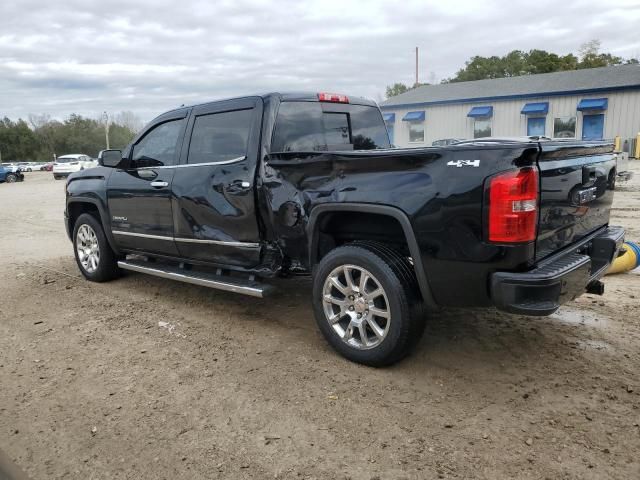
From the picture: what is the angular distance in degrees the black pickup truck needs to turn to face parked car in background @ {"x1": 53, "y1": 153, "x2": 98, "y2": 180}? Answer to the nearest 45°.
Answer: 0° — it already faces it

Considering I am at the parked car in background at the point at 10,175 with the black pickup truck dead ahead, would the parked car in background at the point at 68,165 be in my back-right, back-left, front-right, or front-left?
front-left

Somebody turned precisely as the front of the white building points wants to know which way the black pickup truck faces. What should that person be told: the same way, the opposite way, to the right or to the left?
to the right

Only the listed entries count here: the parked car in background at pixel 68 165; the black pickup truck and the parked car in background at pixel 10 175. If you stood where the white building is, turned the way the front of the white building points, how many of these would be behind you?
0

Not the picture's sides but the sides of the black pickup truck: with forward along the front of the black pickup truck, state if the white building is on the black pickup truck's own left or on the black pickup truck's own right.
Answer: on the black pickup truck's own right

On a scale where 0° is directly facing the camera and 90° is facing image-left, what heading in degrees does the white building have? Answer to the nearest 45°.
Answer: approximately 45°

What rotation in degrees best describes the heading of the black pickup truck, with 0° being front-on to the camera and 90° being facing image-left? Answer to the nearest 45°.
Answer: approximately 135°

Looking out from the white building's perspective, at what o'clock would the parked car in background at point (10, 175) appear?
The parked car in background is roughly at 1 o'clock from the white building.

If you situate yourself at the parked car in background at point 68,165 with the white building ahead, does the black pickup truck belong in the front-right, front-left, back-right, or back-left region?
front-right

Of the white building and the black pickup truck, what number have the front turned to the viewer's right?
0
